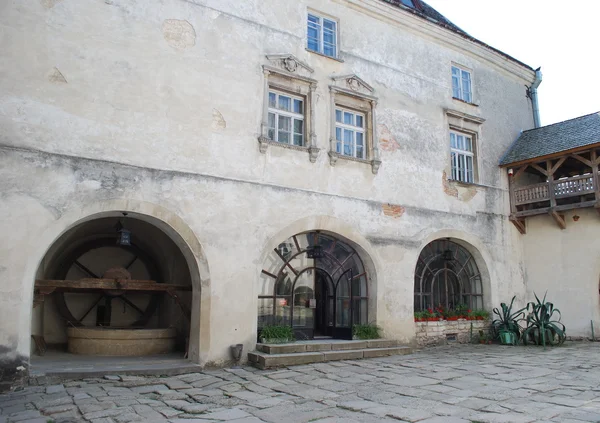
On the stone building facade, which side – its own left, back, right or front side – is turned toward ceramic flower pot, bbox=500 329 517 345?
left

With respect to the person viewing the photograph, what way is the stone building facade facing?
facing the viewer and to the right of the viewer

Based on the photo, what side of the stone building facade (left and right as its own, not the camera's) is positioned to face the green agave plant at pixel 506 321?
left

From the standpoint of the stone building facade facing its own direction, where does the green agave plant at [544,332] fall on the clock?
The green agave plant is roughly at 10 o'clock from the stone building facade.
